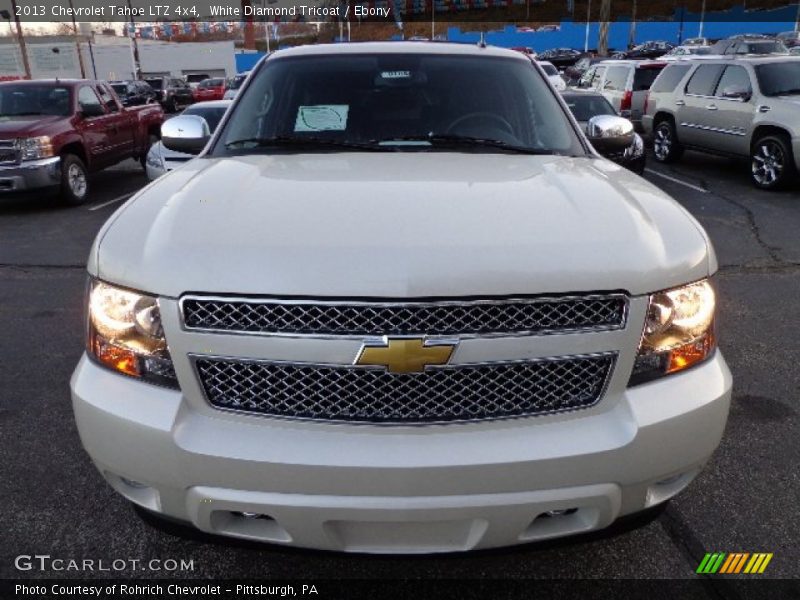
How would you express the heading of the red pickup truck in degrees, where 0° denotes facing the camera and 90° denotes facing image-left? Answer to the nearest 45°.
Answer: approximately 45°

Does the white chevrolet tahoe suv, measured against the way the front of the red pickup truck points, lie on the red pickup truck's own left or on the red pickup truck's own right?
on the red pickup truck's own left

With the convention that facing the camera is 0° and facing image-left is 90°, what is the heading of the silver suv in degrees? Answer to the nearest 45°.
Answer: approximately 315°

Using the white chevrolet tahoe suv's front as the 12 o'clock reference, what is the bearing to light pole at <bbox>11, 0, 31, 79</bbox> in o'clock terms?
The light pole is roughly at 5 o'clock from the white chevrolet tahoe suv.

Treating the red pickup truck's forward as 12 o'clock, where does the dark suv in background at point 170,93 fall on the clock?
The dark suv in background is roughly at 5 o'clock from the red pickup truck.

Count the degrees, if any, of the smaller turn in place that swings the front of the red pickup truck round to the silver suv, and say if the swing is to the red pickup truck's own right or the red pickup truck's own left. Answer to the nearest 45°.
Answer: approximately 135° to the red pickup truck's own left

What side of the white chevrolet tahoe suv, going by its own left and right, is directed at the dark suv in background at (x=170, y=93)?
back

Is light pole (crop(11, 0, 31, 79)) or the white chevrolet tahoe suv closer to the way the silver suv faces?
the white chevrolet tahoe suv
